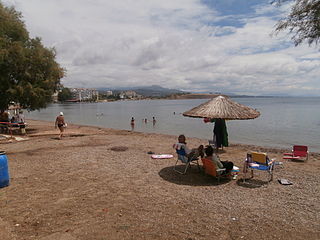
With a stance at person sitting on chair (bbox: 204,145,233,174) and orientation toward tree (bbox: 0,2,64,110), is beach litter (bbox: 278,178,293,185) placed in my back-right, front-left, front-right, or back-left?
back-right

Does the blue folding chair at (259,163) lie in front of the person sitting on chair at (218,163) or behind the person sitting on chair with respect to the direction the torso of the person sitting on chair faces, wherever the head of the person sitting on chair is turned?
in front

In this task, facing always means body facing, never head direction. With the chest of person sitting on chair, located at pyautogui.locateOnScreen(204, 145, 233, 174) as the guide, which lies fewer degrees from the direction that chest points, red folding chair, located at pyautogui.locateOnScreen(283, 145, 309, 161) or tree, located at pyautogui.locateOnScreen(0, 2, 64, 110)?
the red folding chair

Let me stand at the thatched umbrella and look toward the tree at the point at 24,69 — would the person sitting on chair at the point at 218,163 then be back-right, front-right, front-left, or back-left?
back-left

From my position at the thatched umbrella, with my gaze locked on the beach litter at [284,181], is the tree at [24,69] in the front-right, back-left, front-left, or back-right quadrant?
back-right
